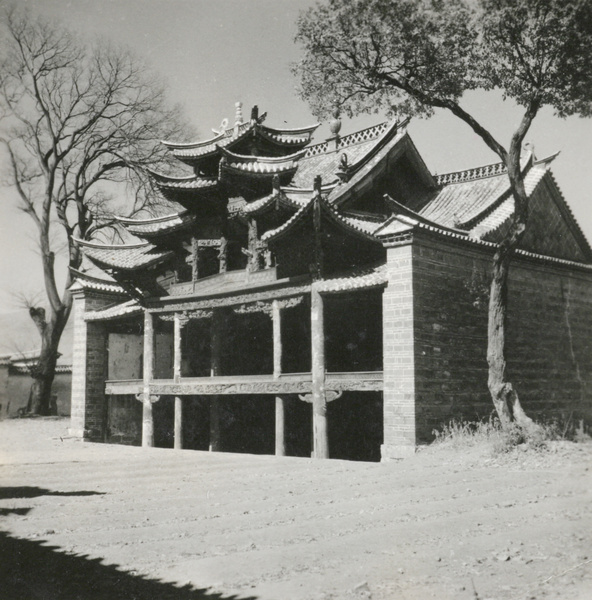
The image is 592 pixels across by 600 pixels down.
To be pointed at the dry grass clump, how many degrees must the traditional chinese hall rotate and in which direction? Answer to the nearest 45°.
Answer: approximately 90° to its left

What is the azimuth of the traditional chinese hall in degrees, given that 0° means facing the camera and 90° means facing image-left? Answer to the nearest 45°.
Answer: approximately 45°

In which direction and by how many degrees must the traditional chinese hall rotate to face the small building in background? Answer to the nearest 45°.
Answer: approximately 90° to its right
